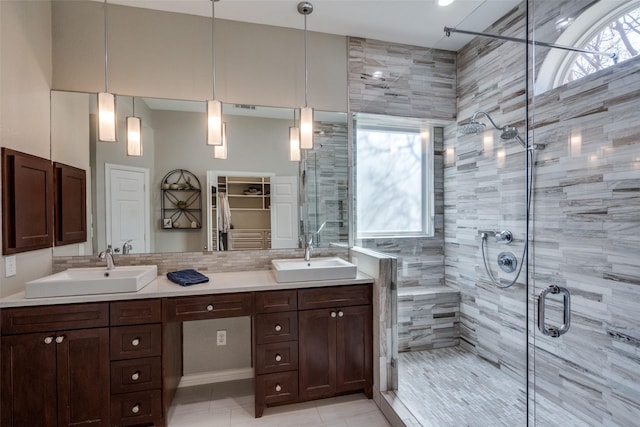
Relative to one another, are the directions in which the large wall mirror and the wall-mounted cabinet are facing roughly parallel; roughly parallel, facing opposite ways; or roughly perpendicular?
roughly perpendicular

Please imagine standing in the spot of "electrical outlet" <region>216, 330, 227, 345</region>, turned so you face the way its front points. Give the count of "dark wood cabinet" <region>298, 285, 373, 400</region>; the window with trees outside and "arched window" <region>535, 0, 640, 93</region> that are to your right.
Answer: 0

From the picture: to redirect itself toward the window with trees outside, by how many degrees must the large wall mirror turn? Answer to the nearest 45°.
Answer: approximately 90° to its left

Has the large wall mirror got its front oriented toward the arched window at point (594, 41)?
no

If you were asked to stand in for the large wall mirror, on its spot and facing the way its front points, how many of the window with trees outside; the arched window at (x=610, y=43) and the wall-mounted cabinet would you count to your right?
1

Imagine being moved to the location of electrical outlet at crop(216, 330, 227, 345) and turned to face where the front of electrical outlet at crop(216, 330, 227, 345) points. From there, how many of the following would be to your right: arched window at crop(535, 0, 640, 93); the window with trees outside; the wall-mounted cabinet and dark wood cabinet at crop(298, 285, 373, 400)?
1

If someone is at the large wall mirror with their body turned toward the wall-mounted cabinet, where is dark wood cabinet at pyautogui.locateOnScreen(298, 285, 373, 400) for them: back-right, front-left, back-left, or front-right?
back-left

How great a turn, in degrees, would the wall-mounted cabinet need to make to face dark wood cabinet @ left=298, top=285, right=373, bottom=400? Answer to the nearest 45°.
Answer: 0° — it already faces it

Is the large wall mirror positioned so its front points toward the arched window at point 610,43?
no

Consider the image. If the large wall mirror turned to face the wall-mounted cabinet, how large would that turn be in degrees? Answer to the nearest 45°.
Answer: approximately 90° to its right

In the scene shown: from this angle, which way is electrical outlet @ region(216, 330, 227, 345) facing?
toward the camera

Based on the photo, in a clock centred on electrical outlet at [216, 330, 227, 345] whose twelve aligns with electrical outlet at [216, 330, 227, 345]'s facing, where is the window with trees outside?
The window with trees outside is roughly at 9 o'clock from the electrical outlet.

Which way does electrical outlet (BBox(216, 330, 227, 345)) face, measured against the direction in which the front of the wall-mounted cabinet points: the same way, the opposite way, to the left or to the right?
to the right

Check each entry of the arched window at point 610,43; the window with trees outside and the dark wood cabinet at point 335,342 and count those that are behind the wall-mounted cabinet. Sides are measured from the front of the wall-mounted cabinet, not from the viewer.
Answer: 0

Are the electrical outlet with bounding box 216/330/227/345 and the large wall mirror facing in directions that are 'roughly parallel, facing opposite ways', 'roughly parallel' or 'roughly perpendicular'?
roughly parallel

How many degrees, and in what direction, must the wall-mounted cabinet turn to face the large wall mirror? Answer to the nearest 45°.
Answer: approximately 45° to its left

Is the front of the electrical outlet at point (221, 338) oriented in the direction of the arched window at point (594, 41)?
no

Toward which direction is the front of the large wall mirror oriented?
toward the camera

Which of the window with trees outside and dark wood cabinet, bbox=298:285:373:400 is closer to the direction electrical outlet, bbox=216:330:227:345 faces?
the dark wood cabinet
